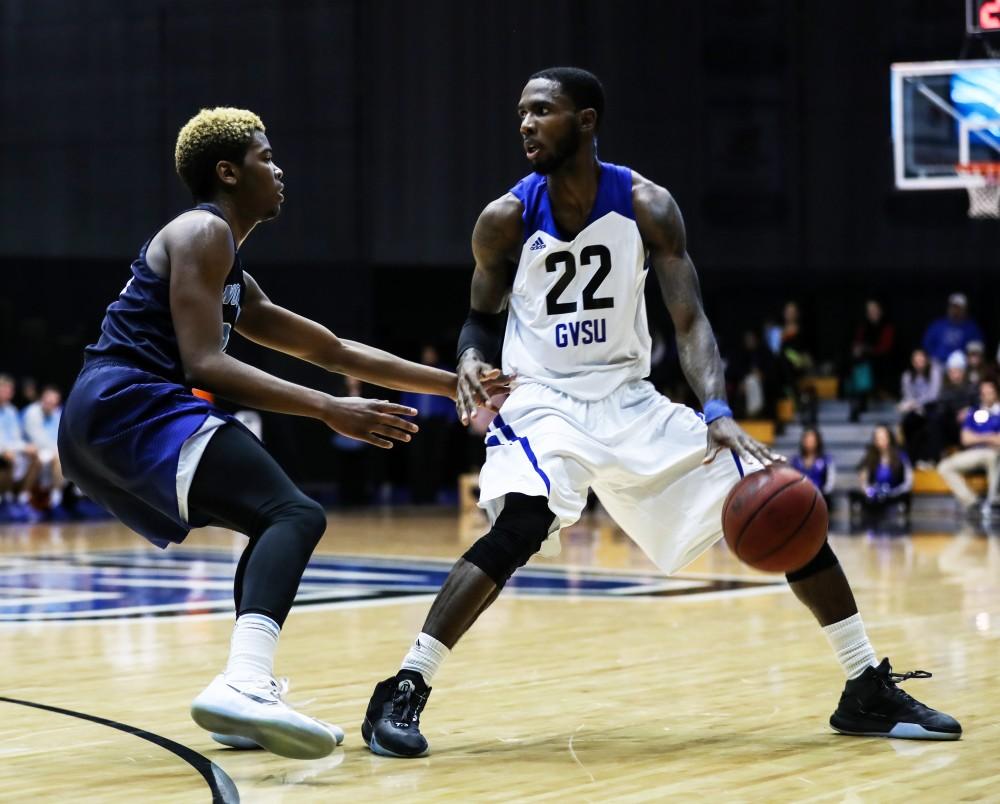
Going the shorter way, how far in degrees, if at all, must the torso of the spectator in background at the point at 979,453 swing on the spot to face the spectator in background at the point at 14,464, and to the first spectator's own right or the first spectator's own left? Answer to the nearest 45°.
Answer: approximately 90° to the first spectator's own right

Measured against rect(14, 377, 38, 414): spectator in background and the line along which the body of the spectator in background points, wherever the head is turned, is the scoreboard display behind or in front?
in front

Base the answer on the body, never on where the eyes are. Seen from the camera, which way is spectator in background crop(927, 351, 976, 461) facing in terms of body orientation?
toward the camera

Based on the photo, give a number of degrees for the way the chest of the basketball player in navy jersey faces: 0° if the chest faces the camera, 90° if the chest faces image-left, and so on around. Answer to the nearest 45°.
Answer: approximately 270°

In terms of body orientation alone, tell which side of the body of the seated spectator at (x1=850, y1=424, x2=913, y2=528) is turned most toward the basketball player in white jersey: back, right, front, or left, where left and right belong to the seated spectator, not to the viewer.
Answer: front

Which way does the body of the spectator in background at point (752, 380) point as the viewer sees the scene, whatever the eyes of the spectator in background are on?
toward the camera

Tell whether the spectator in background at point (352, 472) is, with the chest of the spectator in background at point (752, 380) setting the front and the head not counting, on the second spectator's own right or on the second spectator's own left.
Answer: on the second spectator's own right

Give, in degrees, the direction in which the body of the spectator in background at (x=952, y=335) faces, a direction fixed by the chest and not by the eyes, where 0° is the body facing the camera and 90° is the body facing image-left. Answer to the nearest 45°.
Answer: approximately 0°

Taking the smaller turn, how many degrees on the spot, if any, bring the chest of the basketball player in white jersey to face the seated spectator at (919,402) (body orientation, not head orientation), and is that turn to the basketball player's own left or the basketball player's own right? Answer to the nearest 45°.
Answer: approximately 180°
